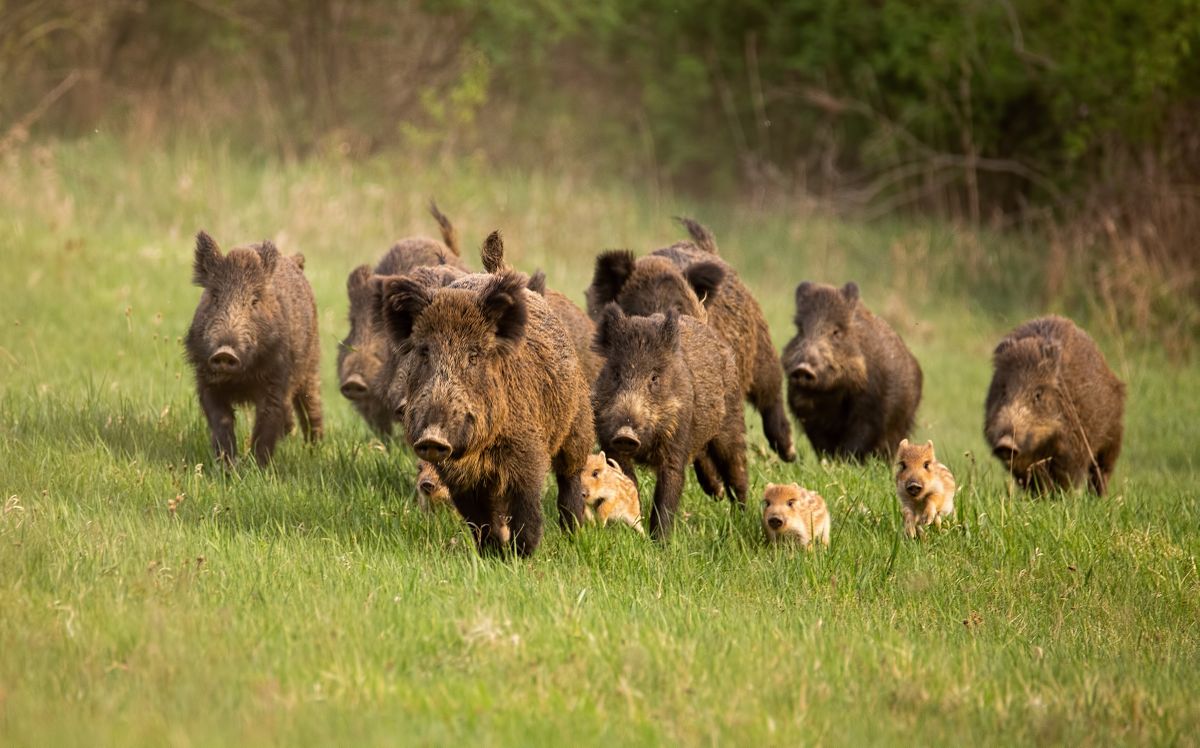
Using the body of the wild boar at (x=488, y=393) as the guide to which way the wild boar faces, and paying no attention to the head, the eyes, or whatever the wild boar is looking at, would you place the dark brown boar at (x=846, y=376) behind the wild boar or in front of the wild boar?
behind

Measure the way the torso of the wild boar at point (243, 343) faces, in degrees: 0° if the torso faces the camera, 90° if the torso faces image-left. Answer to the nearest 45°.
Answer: approximately 45°

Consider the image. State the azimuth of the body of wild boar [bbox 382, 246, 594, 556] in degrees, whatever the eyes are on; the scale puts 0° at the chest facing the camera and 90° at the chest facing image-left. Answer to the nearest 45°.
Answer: approximately 45°
